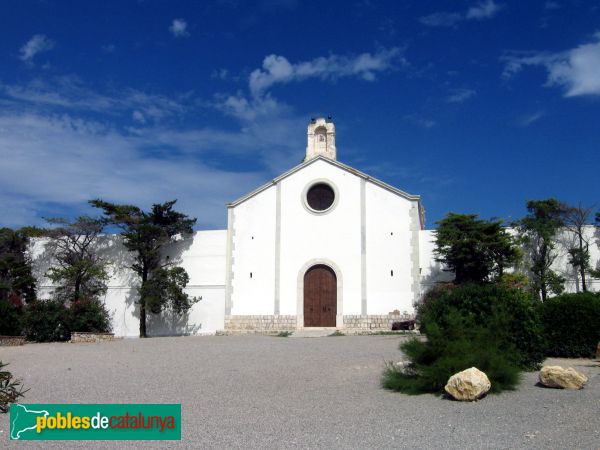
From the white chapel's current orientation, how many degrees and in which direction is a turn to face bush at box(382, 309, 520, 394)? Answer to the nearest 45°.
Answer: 0° — it already faces it

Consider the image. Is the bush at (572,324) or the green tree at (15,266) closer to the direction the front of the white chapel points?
the bush

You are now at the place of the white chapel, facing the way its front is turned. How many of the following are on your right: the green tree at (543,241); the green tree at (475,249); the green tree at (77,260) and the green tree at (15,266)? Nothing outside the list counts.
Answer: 2

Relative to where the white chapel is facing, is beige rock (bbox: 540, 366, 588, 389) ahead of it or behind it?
ahead

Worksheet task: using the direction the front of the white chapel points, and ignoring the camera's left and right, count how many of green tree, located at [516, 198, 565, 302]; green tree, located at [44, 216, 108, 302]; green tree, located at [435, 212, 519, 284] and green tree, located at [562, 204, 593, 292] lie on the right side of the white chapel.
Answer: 1

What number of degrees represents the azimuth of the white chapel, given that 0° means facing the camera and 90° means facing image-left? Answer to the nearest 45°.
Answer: approximately 0°

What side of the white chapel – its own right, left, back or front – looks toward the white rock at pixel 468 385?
front

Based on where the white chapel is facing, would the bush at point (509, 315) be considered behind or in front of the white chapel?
in front

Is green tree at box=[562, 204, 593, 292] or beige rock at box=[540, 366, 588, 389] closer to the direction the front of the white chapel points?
the beige rock

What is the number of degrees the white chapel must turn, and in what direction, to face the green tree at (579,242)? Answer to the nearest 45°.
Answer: approximately 90° to its left

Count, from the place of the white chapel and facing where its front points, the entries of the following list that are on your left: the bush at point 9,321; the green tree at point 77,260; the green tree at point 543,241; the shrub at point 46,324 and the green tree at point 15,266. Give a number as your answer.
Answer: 1

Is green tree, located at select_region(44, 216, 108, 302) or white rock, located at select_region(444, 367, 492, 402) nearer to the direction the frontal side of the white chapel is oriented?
the white rock

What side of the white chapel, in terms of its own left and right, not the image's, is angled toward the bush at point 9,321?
right

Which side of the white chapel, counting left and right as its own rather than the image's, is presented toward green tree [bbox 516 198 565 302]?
left

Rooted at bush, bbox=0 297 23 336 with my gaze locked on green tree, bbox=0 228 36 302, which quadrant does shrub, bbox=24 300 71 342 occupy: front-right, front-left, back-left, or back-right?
back-right

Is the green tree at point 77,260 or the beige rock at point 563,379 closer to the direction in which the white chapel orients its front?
the beige rock
